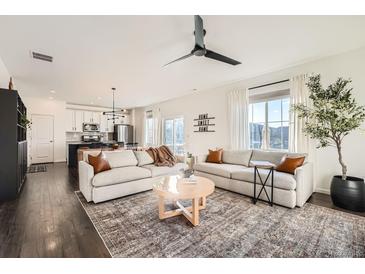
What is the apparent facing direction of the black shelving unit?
to the viewer's right

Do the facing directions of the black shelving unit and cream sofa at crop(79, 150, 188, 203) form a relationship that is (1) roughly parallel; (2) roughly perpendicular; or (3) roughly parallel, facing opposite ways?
roughly perpendicular

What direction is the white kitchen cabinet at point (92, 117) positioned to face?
toward the camera

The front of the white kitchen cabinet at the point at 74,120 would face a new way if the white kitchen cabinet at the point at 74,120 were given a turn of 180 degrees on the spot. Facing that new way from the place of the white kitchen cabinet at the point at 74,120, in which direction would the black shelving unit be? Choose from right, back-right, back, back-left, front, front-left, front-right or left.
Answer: back

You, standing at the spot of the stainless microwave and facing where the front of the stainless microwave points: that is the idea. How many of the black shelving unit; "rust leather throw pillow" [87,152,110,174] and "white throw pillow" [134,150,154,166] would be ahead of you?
3

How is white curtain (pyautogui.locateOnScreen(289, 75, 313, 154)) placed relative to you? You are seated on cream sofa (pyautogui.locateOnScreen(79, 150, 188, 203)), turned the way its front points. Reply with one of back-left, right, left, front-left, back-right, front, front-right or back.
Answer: front-left

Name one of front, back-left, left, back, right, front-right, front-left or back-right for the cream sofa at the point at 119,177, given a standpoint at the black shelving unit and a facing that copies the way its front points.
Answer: front-right

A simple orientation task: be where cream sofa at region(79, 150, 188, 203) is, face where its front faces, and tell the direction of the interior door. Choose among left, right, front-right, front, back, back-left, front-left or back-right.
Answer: back

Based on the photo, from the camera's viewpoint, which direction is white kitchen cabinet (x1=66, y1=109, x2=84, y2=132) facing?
toward the camera

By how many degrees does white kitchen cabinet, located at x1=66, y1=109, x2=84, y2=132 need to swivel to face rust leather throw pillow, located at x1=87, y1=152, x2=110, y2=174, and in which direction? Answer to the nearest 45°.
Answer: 0° — it already faces it

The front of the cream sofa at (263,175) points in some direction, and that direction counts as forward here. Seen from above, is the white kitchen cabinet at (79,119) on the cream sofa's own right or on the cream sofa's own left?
on the cream sofa's own right

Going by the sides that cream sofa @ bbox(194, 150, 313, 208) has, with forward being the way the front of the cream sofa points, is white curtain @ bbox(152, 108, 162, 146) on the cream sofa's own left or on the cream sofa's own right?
on the cream sofa's own right

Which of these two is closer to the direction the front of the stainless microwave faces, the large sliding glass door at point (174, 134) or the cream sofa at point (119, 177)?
the cream sofa
